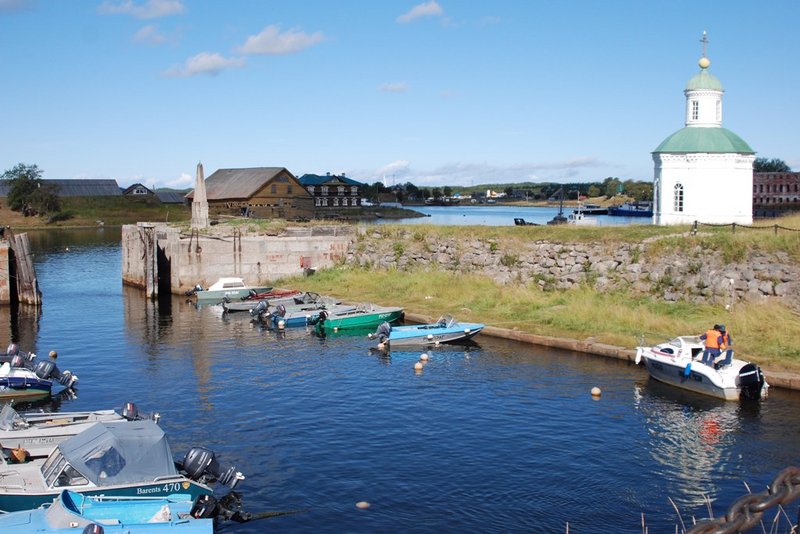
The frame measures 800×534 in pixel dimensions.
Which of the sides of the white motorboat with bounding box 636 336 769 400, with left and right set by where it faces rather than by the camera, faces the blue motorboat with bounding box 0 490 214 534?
left

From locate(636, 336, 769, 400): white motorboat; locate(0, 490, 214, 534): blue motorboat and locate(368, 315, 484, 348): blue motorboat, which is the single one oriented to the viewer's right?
locate(368, 315, 484, 348): blue motorboat

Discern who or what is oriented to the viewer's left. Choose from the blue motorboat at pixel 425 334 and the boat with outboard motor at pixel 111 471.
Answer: the boat with outboard motor

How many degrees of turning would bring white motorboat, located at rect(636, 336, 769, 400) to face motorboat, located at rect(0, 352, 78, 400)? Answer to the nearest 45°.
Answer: approximately 45° to its left

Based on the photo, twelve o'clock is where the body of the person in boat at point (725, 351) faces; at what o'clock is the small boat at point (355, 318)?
The small boat is roughly at 1 o'clock from the person in boat.

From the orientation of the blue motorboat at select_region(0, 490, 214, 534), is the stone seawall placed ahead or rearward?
rearward

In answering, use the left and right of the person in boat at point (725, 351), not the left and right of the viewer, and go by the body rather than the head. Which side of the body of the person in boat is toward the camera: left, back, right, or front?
left

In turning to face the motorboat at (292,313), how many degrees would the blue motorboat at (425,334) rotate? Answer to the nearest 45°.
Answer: approximately 135° to its left

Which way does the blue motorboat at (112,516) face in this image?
to the viewer's left

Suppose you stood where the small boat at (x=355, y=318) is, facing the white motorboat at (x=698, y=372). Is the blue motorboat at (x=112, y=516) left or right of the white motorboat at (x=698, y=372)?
right

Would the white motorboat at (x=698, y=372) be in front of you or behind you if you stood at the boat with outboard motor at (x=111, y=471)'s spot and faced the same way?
behind
